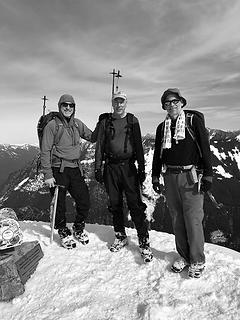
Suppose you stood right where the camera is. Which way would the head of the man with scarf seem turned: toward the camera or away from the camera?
toward the camera

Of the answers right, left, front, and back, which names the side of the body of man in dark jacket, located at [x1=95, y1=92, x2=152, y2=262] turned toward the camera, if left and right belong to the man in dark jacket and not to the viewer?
front

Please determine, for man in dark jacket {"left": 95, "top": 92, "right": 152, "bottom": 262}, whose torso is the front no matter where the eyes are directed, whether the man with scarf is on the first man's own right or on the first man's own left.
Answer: on the first man's own left
